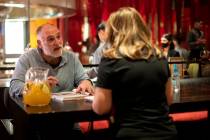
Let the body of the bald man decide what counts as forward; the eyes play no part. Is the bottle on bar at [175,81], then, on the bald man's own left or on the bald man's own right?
on the bald man's own left

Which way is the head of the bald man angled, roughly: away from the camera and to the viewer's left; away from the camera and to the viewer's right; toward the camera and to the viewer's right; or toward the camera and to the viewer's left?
toward the camera and to the viewer's right

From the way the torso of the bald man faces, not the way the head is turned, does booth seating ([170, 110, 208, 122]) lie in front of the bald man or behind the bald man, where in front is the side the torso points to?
in front

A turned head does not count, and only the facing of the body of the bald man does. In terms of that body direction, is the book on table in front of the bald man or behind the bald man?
in front

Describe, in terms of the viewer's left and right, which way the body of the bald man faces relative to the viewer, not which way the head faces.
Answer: facing the viewer and to the right of the viewer

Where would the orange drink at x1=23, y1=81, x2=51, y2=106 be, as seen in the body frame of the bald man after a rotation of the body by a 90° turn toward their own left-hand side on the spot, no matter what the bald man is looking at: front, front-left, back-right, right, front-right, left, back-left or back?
back-right
